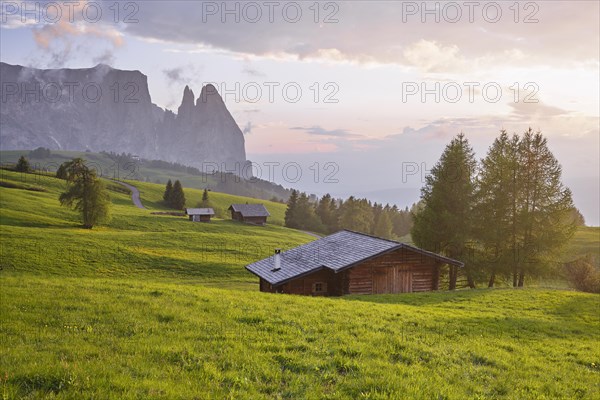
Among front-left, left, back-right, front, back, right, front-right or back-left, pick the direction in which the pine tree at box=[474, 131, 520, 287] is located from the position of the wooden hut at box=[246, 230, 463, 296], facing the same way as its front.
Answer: left

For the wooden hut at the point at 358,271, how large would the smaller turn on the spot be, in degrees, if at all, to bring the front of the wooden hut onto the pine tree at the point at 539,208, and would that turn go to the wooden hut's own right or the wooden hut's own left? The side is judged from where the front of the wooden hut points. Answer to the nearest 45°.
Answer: approximately 90° to the wooden hut's own left

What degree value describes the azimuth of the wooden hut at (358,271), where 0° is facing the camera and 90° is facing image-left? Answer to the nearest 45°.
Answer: approximately 315°

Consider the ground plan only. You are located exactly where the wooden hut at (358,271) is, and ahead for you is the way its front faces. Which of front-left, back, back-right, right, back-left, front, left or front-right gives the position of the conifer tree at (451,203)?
left
